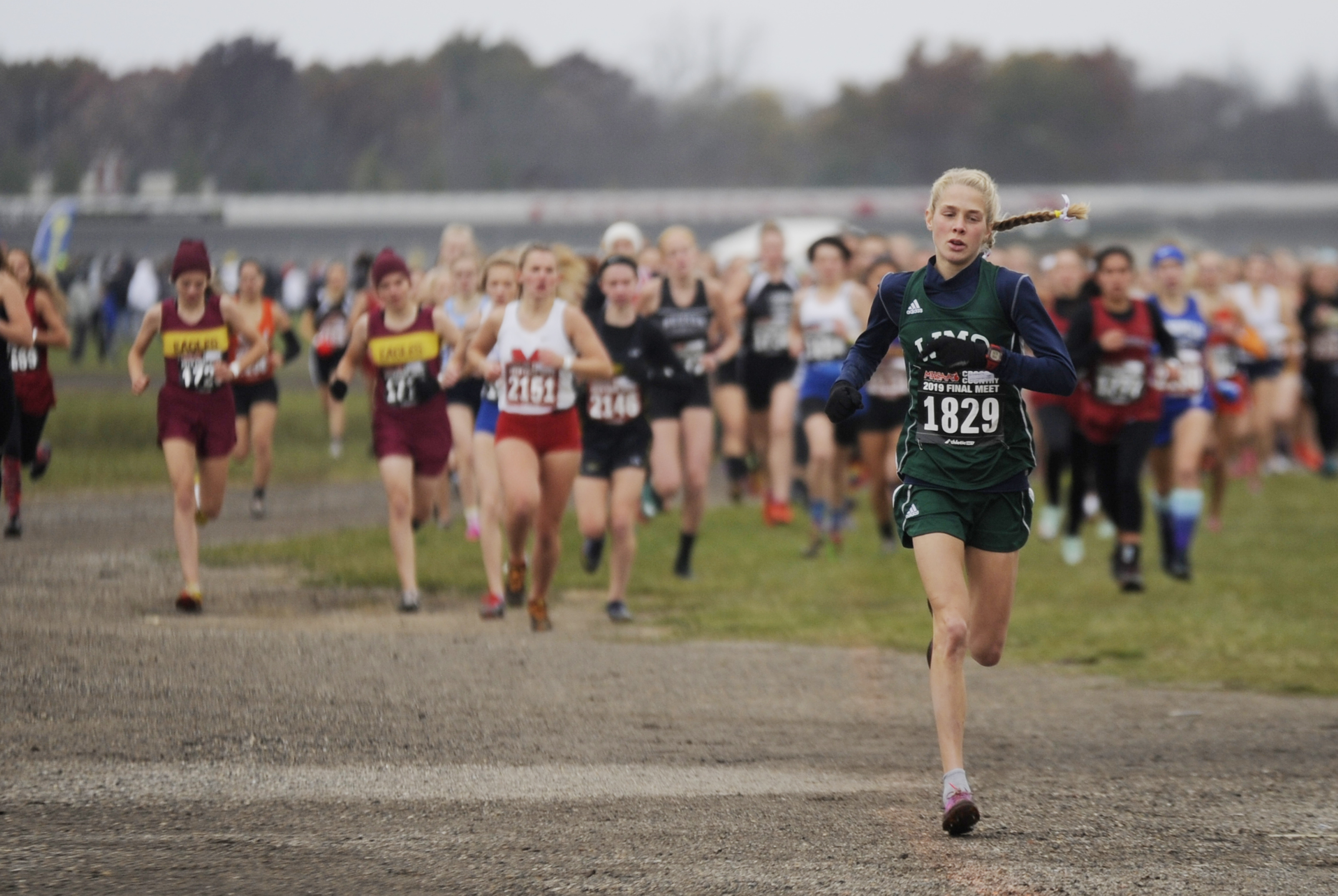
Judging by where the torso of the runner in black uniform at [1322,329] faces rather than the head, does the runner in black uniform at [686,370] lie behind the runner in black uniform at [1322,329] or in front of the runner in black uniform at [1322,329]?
in front

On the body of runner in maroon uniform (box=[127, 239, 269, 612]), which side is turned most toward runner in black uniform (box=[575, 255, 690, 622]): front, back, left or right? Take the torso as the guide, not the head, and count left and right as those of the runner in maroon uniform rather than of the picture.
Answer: left

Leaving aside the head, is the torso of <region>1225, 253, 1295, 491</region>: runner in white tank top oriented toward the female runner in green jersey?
yes

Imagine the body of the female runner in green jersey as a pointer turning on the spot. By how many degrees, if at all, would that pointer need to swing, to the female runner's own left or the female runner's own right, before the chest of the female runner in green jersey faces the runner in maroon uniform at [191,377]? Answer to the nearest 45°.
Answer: approximately 135° to the female runner's own right

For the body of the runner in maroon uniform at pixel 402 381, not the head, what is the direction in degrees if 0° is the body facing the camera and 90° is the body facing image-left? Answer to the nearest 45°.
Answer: approximately 0°

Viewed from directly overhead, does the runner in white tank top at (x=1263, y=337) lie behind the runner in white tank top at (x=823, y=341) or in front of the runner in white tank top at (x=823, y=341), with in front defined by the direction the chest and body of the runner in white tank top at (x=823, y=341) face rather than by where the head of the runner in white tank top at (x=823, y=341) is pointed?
behind

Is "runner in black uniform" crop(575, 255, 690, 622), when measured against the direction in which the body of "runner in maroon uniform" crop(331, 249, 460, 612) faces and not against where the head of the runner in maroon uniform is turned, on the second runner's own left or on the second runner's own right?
on the second runner's own left

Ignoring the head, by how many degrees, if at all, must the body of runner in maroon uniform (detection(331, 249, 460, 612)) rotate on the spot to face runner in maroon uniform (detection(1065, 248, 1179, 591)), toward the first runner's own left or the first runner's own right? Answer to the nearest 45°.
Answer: approximately 90° to the first runner's own left

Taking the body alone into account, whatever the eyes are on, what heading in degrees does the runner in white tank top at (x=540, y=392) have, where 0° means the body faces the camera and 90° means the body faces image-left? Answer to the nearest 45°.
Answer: approximately 0°

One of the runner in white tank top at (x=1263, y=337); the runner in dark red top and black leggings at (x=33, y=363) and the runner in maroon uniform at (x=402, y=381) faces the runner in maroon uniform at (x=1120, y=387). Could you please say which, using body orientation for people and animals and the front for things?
the runner in white tank top
